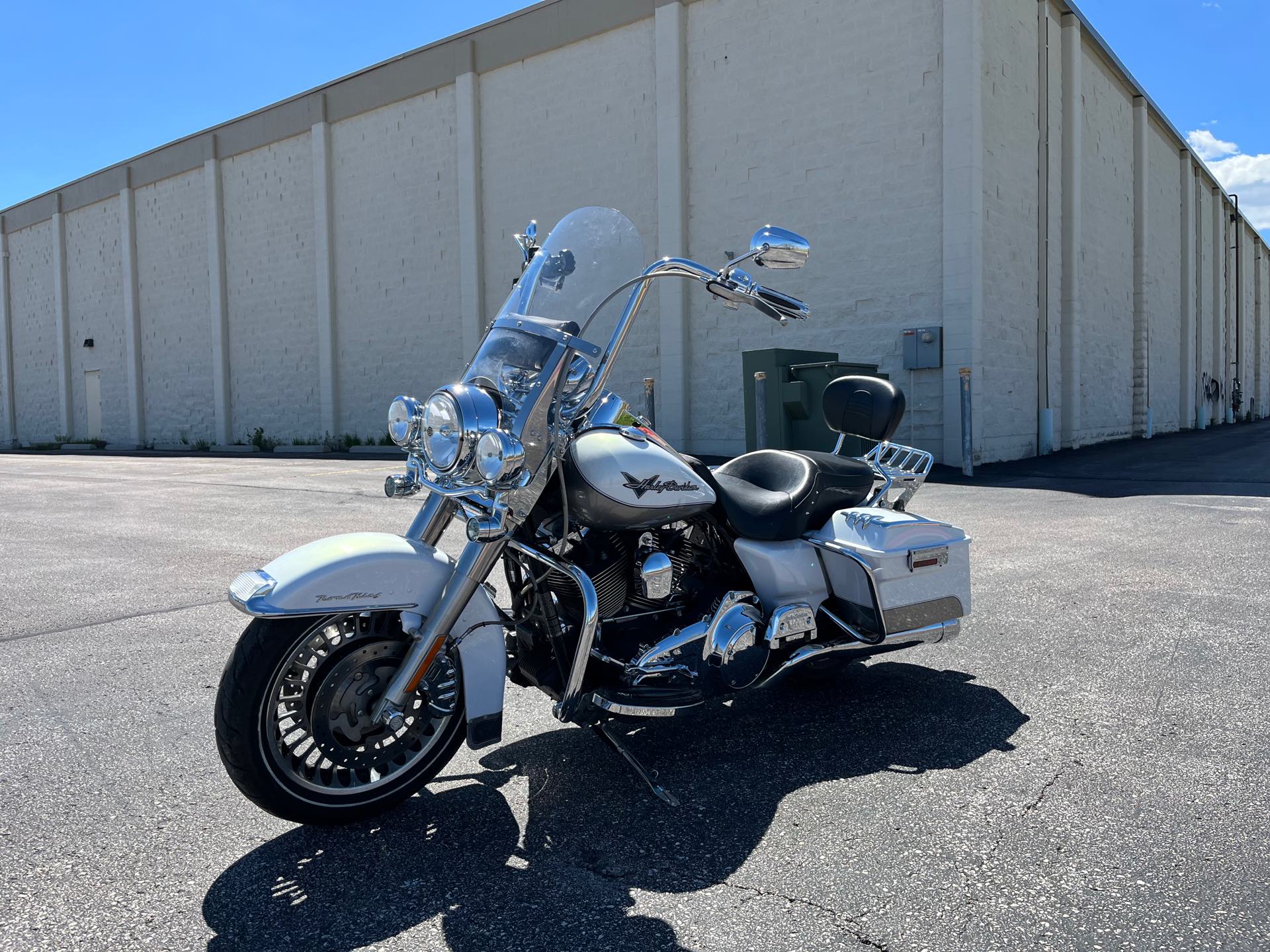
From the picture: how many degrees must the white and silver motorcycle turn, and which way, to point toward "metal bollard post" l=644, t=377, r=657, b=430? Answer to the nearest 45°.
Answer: approximately 135° to its right

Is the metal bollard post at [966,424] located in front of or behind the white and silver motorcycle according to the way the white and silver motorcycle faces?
behind

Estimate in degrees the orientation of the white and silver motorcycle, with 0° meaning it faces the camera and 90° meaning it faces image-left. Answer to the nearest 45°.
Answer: approximately 45°

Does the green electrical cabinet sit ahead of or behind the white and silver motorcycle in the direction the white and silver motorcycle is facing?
behind
